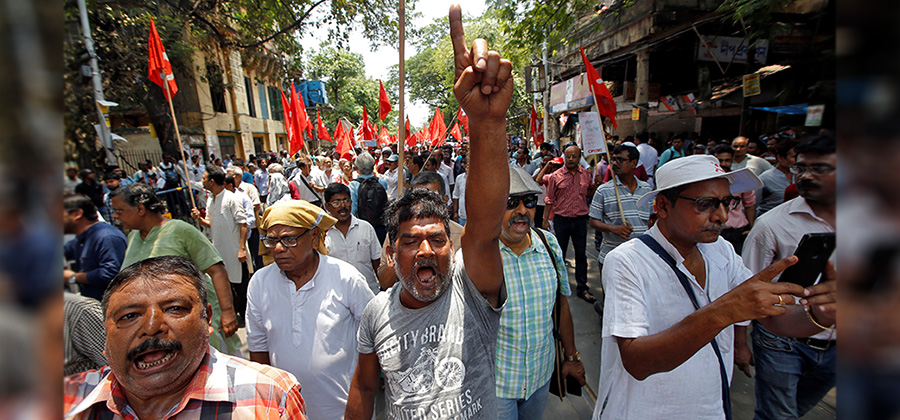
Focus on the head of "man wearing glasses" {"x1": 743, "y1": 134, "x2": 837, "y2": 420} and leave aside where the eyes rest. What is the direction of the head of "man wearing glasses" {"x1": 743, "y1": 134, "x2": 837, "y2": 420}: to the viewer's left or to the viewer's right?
to the viewer's left

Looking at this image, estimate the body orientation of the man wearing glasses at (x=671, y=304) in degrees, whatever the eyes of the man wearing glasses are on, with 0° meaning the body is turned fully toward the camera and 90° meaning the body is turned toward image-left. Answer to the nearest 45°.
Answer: approximately 315°

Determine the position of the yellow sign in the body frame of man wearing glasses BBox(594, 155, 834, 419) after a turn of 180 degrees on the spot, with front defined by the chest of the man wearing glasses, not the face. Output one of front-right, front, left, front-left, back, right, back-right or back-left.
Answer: front-right

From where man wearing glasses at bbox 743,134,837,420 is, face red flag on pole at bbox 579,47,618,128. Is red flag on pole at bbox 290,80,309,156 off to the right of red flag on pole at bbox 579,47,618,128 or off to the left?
left

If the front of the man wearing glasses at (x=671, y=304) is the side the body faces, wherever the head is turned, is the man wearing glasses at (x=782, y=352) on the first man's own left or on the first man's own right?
on the first man's own left

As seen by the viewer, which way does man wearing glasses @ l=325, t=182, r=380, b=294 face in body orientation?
toward the camera

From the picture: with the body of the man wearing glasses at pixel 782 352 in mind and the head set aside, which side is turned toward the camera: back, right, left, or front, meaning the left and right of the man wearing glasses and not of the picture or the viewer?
front

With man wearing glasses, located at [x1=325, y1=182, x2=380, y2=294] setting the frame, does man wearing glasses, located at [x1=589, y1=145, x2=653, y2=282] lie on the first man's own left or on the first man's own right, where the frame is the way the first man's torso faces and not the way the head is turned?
on the first man's own left

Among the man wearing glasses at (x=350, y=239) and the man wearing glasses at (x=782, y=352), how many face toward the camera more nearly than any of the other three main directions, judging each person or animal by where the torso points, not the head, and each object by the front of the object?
2

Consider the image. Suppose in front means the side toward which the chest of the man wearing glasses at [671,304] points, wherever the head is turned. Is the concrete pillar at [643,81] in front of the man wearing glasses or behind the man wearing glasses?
behind
